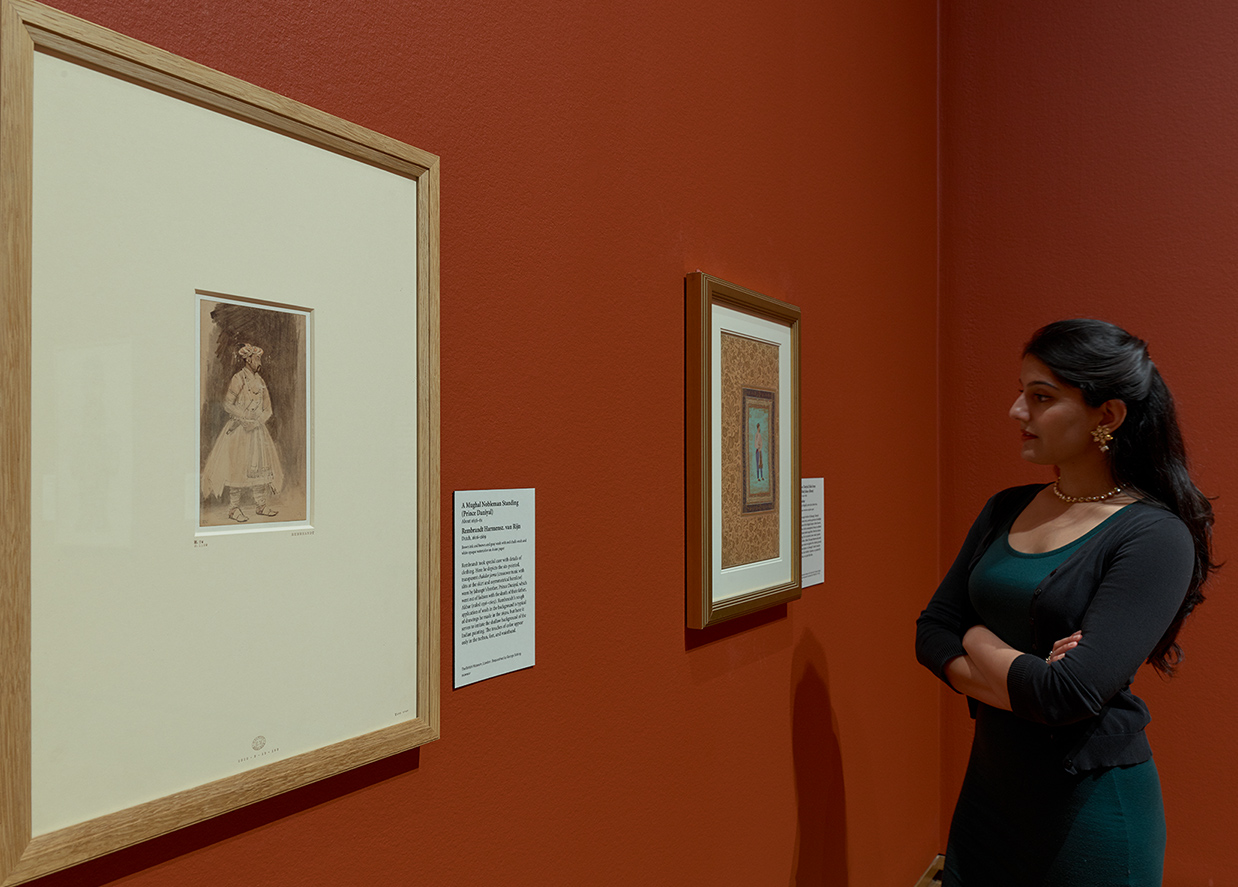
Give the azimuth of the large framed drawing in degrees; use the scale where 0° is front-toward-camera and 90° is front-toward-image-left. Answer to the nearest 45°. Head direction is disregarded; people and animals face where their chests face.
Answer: approximately 315°

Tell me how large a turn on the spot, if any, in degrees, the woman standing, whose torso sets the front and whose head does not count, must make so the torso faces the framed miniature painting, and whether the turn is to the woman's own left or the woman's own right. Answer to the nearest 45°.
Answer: approximately 45° to the woman's own right

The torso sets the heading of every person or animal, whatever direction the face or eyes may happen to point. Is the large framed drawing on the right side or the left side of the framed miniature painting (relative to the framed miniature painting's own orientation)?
on its right

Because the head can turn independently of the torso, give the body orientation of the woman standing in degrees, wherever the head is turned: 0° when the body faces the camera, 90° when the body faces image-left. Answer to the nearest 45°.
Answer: approximately 45°

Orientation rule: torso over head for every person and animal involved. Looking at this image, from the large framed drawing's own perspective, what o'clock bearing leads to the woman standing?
The woman standing is roughly at 10 o'clock from the large framed drawing.
